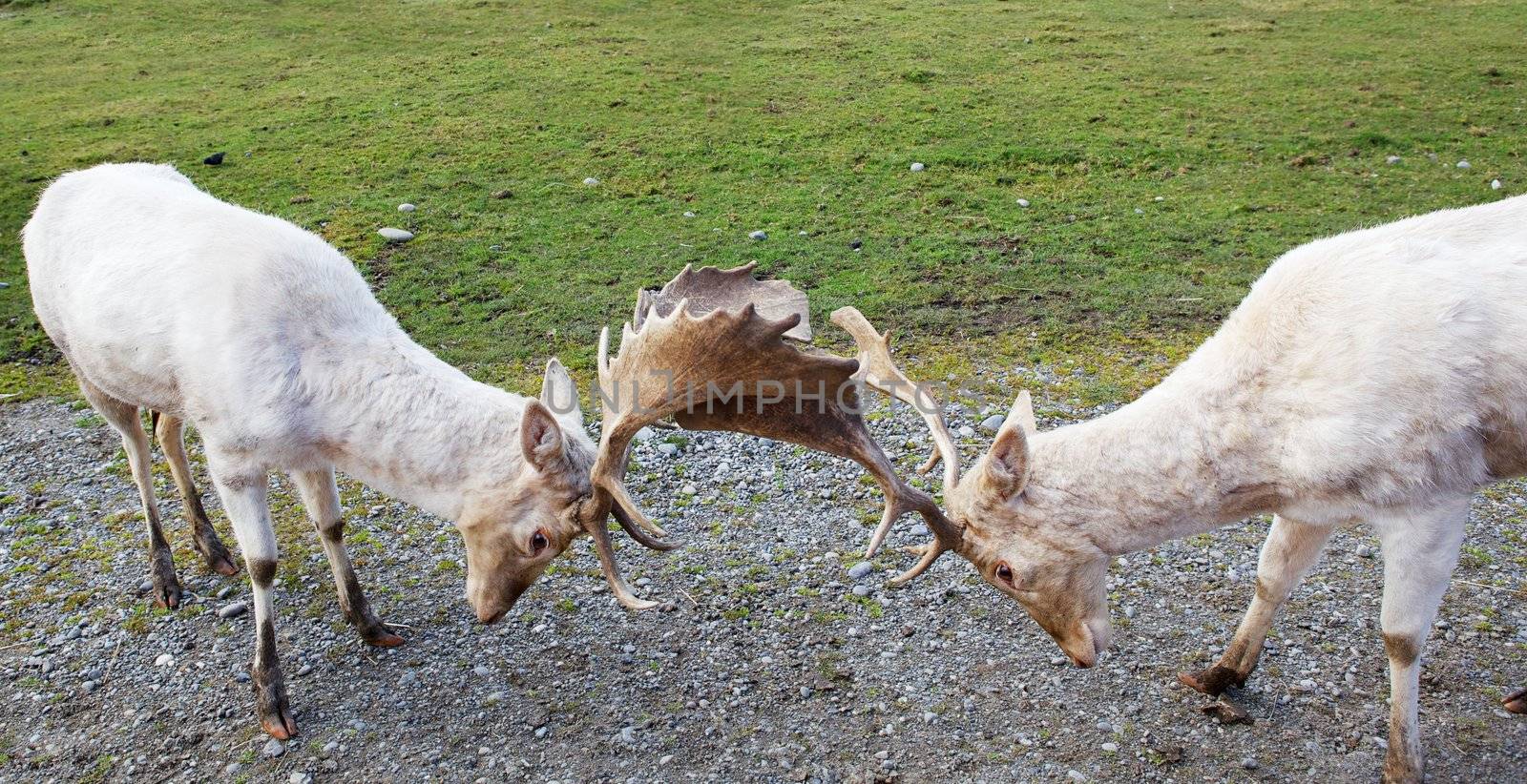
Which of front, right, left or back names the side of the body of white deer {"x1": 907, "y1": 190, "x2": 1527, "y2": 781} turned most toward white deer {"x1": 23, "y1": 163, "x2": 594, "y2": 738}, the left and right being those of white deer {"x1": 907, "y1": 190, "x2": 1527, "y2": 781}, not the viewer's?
front

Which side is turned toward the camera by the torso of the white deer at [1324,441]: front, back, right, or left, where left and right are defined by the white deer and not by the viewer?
left

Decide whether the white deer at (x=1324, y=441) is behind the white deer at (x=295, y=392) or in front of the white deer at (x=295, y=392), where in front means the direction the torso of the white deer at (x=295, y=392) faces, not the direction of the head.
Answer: in front

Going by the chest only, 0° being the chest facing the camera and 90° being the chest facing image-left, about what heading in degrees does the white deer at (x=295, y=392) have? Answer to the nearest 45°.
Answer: approximately 315°

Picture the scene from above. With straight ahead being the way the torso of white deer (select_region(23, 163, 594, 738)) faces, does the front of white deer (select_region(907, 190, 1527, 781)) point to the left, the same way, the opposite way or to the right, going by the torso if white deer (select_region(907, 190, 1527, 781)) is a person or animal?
the opposite way

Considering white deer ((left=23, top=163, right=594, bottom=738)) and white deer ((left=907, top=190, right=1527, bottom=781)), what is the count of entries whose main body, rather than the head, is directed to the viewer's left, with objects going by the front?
1

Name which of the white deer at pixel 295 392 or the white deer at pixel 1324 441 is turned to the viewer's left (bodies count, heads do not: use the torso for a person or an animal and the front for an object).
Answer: the white deer at pixel 1324 441
